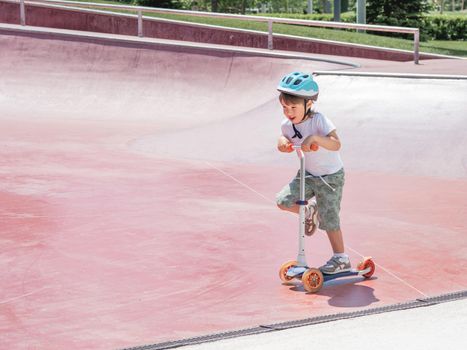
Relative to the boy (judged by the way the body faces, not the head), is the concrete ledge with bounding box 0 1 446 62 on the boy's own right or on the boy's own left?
on the boy's own right

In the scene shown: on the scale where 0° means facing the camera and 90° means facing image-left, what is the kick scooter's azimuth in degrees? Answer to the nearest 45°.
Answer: approximately 45°

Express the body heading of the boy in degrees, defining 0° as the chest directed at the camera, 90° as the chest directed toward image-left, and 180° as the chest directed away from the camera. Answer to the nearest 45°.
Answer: approximately 45°

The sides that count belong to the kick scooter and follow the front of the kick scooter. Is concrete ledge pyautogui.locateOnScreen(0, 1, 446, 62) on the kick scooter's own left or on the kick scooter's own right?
on the kick scooter's own right
